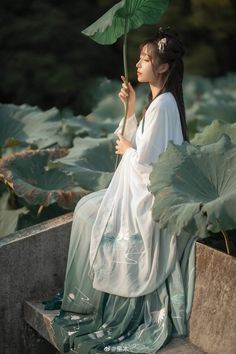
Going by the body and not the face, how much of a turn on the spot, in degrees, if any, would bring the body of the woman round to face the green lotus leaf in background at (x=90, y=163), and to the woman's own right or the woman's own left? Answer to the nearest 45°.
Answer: approximately 90° to the woman's own right

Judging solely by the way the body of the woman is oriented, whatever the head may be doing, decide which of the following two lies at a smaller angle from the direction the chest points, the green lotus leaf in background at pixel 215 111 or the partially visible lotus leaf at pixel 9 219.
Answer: the partially visible lotus leaf

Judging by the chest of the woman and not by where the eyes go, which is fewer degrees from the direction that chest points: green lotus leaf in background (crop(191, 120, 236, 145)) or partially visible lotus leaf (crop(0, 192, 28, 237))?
the partially visible lotus leaf

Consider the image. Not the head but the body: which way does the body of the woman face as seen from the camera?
to the viewer's left

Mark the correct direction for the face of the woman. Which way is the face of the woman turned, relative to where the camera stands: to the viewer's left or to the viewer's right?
to the viewer's left

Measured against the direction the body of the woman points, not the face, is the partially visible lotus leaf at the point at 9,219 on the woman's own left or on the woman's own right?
on the woman's own right
